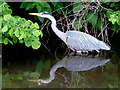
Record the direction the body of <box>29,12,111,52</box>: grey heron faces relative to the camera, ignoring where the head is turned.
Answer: to the viewer's left
